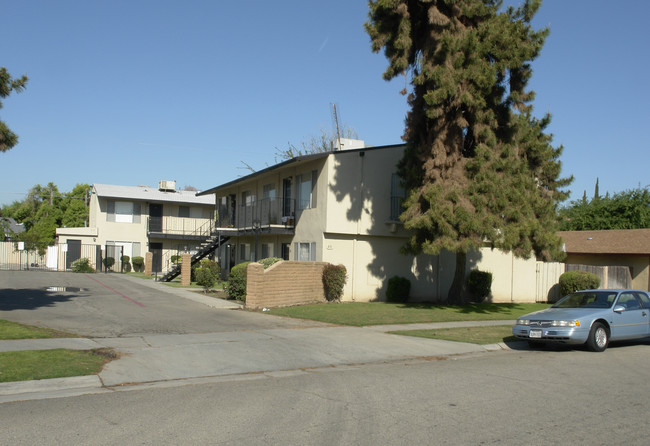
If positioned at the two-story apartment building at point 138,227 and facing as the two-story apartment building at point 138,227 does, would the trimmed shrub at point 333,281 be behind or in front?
in front

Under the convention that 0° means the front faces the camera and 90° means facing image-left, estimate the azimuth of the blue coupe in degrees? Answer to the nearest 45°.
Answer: approximately 45°

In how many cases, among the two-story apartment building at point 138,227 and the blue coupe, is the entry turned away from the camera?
0

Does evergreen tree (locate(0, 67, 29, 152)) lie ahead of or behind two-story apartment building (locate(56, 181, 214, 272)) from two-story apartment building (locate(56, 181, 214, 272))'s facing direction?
ahead

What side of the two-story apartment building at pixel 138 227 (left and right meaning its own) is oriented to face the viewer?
front

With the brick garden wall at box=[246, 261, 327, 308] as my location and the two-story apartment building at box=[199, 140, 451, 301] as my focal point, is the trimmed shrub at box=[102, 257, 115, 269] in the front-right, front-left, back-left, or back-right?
front-left
